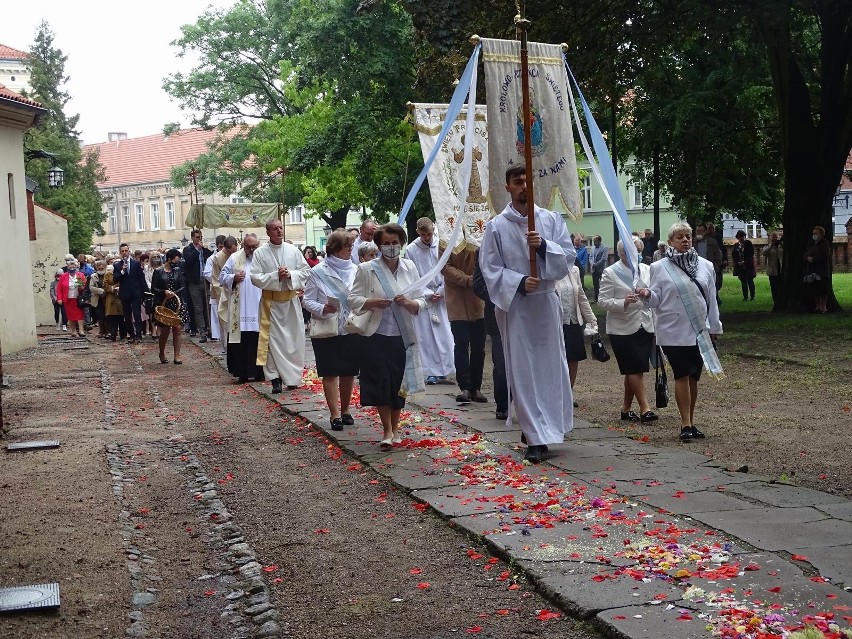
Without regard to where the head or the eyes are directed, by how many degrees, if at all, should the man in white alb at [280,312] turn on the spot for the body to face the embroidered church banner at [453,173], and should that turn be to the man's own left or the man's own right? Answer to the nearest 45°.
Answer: approximately 45° to the man's own left

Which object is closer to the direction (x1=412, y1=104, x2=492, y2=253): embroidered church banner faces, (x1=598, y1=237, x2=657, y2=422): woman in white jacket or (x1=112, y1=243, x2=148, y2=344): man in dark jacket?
the woman in white jacket

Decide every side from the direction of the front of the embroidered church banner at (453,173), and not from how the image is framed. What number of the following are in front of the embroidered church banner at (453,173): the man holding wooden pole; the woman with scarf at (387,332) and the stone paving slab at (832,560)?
3

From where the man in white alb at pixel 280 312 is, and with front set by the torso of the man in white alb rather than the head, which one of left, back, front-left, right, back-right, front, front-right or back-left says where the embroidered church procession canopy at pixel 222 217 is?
back

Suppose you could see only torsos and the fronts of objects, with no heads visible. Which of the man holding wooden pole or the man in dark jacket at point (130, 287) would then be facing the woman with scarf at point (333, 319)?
the man in dark jacket

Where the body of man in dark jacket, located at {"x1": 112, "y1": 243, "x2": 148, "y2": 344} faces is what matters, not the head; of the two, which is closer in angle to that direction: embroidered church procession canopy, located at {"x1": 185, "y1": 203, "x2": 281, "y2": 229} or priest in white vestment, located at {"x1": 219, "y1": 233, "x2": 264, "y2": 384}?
the priest in white vestment

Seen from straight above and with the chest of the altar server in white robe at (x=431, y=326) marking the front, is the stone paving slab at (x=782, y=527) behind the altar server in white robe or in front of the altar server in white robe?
in front

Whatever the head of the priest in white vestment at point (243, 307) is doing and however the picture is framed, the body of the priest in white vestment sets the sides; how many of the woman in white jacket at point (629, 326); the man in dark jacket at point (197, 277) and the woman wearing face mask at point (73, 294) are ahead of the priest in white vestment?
1

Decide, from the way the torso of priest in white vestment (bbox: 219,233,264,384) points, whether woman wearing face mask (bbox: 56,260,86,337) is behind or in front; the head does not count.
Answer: behind
